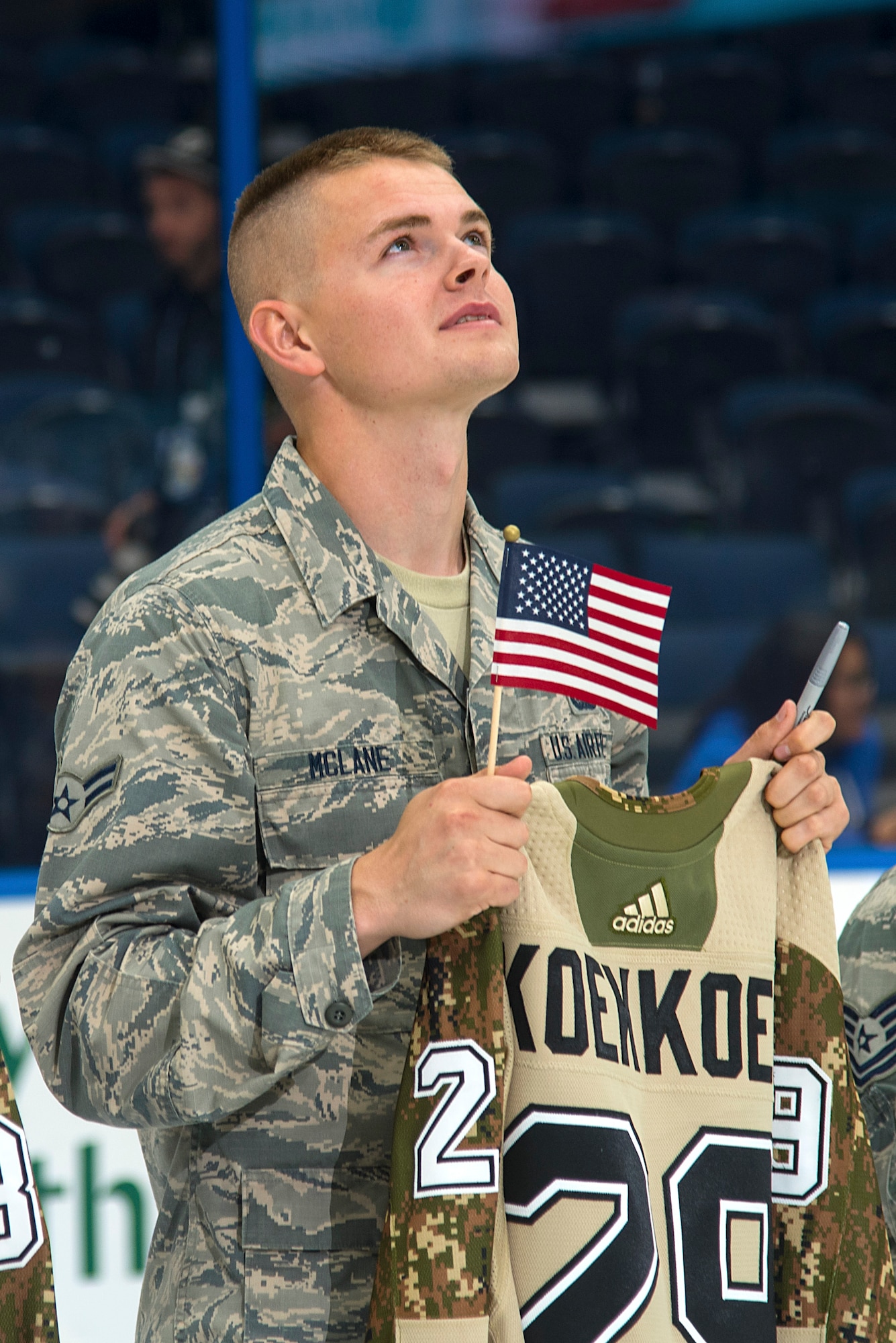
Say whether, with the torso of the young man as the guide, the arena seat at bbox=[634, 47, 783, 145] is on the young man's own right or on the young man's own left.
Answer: on the young man's own left

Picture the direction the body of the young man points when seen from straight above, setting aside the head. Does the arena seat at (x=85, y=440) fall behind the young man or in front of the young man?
behind

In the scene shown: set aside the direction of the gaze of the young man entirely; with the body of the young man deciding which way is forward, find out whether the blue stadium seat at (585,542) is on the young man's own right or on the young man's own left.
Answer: on the young man's own left

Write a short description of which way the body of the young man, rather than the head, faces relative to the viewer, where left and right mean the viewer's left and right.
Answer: facing the viewer and to the right of the viewer

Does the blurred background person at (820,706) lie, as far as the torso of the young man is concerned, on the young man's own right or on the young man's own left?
on the young man's own left

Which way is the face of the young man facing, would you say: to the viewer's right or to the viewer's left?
to the viewer's right

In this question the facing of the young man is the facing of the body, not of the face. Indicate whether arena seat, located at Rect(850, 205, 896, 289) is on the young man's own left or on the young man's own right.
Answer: on the young man's own left

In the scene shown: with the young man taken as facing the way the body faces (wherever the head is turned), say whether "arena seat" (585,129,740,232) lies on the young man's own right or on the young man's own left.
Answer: on the young man's own left

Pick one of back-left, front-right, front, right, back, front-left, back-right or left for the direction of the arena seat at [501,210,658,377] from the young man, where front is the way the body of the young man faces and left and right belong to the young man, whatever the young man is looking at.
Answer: back-left

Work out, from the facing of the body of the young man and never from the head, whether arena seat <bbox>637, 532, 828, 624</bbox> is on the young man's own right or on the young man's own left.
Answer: on the young man's own left
